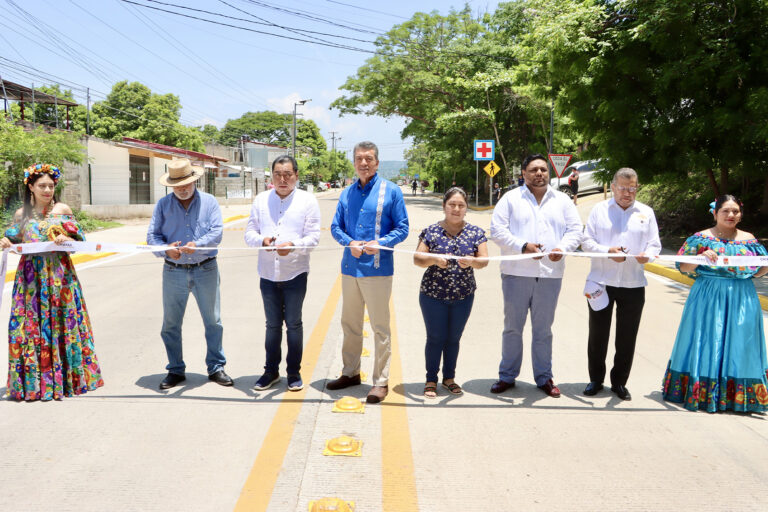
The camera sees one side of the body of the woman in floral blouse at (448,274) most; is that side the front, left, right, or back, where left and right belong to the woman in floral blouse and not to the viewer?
front

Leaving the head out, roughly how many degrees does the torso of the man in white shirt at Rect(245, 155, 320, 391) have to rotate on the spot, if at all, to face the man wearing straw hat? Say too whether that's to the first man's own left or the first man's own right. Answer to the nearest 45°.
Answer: approximately 90° to the first man's own right

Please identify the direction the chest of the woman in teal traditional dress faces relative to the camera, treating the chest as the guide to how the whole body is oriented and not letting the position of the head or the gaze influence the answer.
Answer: toward the camera

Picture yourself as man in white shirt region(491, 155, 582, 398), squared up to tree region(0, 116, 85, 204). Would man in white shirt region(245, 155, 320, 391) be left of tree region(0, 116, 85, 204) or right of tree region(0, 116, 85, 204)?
left

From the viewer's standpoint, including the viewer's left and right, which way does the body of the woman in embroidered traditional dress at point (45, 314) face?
facing the viewer

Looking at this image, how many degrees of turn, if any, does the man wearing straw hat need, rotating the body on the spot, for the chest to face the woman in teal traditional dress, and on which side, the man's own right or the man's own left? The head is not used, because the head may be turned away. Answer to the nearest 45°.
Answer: approximately 45° to the man's own left

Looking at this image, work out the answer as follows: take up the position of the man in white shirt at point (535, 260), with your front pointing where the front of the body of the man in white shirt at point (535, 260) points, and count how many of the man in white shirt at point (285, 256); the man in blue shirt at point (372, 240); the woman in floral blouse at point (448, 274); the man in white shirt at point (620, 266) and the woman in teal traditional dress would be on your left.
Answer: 2

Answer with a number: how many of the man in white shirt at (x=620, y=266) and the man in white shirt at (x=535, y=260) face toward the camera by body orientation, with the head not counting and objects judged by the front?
2

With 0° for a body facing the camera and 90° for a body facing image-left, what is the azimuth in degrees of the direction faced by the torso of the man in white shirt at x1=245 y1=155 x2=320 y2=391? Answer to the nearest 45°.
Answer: approximately 0°

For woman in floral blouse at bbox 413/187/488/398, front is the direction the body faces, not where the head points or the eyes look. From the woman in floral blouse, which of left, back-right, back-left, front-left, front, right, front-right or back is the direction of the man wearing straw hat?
right

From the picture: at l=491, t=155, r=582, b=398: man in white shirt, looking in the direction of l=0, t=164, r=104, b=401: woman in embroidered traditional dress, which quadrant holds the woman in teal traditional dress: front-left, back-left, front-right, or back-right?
back-left

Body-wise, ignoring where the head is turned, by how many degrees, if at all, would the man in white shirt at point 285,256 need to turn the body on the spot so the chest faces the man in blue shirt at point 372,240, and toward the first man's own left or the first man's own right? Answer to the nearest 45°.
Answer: approximately 45° to the first man's own left

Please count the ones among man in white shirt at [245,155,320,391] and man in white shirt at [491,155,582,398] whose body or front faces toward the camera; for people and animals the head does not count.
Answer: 2

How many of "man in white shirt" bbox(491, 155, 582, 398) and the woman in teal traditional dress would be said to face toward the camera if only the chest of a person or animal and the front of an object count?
2

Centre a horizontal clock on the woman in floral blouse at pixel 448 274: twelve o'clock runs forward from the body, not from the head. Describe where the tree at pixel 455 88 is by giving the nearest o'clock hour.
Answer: The tree is roughly at 6 o'clock from the woman in floral blouse.

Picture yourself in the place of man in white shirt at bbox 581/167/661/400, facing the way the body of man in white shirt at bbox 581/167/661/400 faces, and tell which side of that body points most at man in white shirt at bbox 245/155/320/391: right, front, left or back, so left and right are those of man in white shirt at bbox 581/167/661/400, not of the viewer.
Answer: right

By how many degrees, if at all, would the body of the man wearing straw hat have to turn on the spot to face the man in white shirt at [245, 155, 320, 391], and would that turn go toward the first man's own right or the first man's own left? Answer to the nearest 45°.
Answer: approximately 45° to the first man's own left
